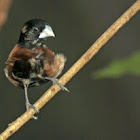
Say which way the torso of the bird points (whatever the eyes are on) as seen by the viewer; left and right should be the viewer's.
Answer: facing the viewer and to the right of the viewer
